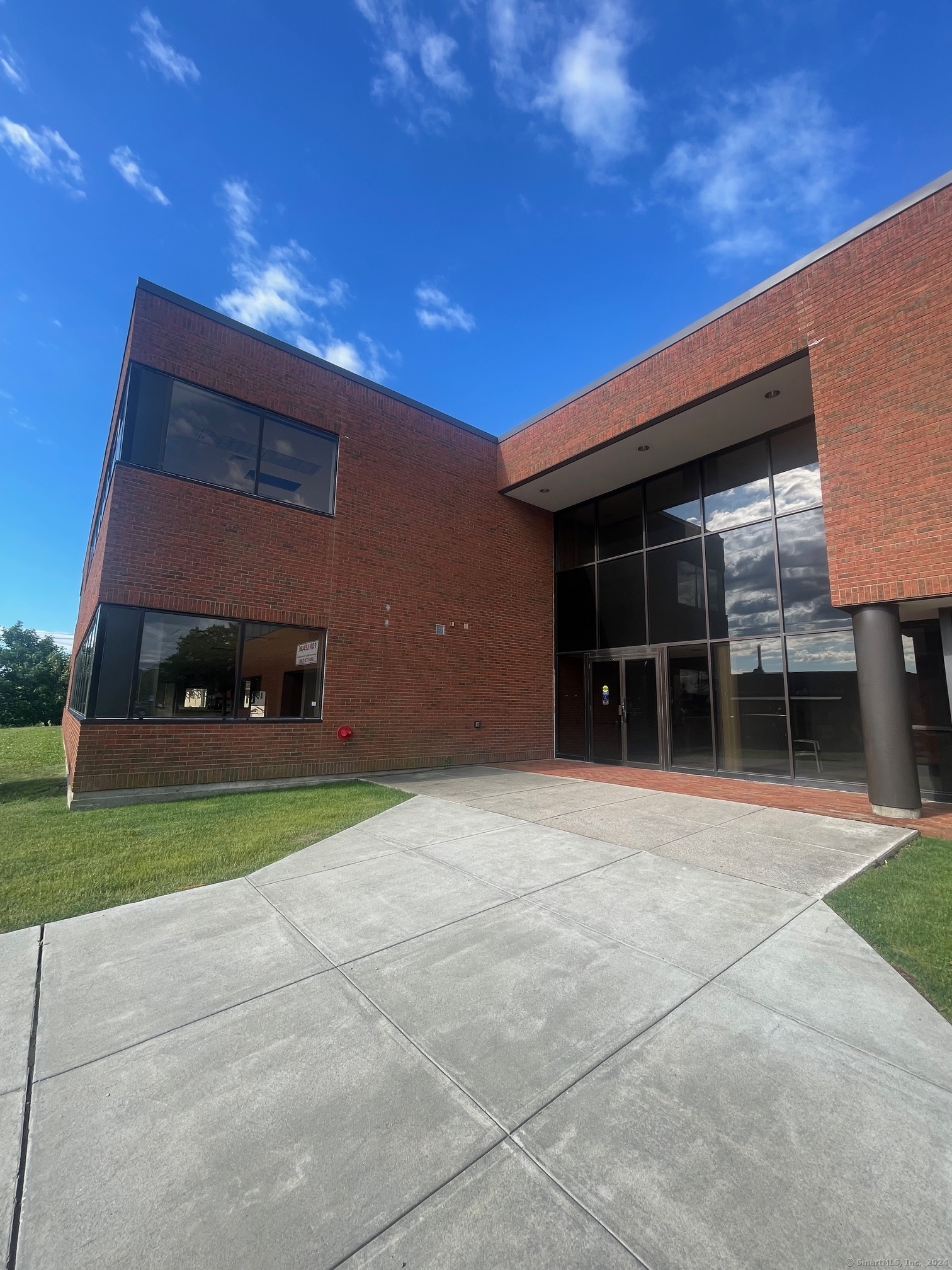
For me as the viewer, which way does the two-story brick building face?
facing the viewer and to the left of the viewer
